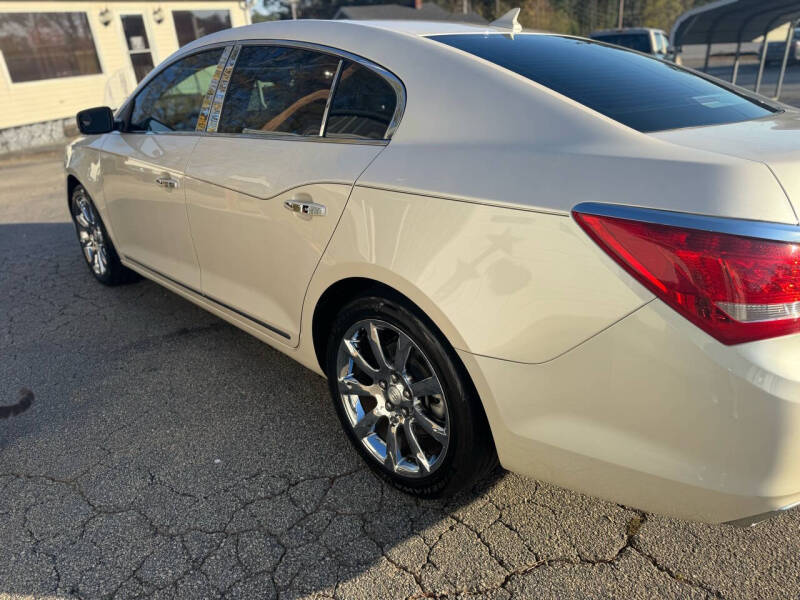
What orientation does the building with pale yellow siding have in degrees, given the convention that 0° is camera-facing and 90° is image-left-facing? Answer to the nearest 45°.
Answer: approximately 315°

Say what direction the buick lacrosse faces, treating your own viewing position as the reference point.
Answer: facing away from the viewer and to the left of the viewer

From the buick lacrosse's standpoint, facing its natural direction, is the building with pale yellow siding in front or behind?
in front

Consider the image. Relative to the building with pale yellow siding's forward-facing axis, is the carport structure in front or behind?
in front

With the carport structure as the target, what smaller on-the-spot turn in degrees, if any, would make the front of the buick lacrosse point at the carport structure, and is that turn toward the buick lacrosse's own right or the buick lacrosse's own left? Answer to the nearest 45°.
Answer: approximately 90° to the buick lacrosse's own right

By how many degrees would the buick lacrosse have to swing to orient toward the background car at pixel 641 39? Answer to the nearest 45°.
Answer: approximately 45° to its right

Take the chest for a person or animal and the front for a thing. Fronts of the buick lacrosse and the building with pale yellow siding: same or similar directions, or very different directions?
very different directions

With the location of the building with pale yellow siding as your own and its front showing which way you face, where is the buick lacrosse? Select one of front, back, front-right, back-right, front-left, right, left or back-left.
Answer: front-right
